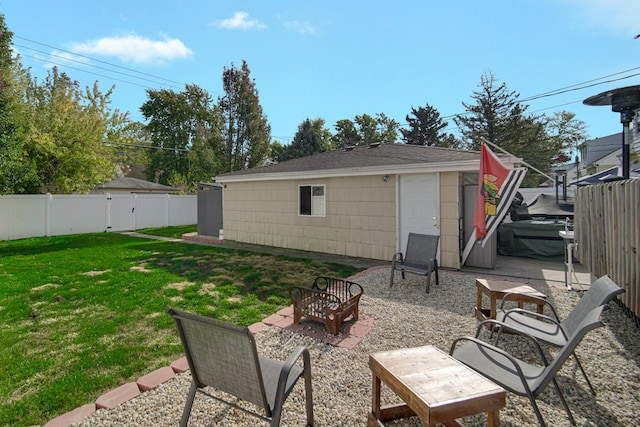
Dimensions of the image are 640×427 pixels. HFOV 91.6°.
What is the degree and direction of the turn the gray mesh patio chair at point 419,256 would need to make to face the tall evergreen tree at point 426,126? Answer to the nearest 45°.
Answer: approximately 135° to its right

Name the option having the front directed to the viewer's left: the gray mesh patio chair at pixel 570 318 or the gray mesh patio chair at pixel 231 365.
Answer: the gray mesh patio chair at pixel 570 318

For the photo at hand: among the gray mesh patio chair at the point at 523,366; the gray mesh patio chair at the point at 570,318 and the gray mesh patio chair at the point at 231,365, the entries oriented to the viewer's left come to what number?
2

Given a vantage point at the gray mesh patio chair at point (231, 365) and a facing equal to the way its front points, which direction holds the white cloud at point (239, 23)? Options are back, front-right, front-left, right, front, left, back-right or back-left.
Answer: front-left

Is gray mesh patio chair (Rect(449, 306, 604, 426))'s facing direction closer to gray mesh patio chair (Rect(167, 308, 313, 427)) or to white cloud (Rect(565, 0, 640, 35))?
the gray mesh patio chair

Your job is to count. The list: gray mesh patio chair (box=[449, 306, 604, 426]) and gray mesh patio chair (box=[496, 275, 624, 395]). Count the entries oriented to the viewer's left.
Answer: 2

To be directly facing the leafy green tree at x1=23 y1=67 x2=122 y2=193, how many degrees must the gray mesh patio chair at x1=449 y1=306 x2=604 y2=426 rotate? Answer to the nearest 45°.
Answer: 0° — it already faces it

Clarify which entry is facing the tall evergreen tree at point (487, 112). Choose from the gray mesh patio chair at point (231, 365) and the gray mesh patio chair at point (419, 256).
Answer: the gray mesh patio chair at point (231, 365)

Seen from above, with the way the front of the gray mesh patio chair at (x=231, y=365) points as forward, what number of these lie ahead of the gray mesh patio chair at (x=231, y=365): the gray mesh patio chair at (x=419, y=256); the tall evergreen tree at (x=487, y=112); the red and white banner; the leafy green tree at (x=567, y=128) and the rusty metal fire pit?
5

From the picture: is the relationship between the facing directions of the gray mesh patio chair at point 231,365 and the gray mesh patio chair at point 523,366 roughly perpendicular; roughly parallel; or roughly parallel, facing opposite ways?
roughly perpendicular

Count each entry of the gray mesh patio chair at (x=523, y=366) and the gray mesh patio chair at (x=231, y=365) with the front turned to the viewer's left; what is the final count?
1

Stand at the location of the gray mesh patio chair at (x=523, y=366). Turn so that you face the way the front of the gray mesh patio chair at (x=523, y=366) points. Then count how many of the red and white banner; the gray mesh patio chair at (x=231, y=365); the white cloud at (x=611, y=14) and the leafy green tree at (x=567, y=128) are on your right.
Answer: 3

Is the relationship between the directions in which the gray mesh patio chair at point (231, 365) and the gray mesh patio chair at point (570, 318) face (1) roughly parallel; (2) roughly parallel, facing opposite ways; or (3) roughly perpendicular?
roughly perpendicular

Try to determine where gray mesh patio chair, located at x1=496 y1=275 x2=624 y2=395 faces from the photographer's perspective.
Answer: facing to the left of the viewer

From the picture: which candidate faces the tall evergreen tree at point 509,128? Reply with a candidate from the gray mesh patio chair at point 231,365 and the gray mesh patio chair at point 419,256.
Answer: the gray mesh patio chair at point 231,365

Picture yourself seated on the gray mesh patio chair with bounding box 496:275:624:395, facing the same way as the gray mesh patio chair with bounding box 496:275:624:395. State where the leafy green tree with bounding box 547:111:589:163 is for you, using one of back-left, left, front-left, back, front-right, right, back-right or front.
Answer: right

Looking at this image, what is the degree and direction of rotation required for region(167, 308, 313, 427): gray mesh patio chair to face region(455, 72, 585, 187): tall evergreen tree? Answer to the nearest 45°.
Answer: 0° — it already faces it

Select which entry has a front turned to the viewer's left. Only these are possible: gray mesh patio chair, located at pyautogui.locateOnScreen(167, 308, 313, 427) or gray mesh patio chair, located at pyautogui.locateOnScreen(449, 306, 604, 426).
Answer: gray mesh patio chair, located at pyautogui.locateOnScreen(449, 306, 604, 426)

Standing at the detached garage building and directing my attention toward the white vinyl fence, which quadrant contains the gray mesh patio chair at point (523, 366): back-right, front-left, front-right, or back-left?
back-left
